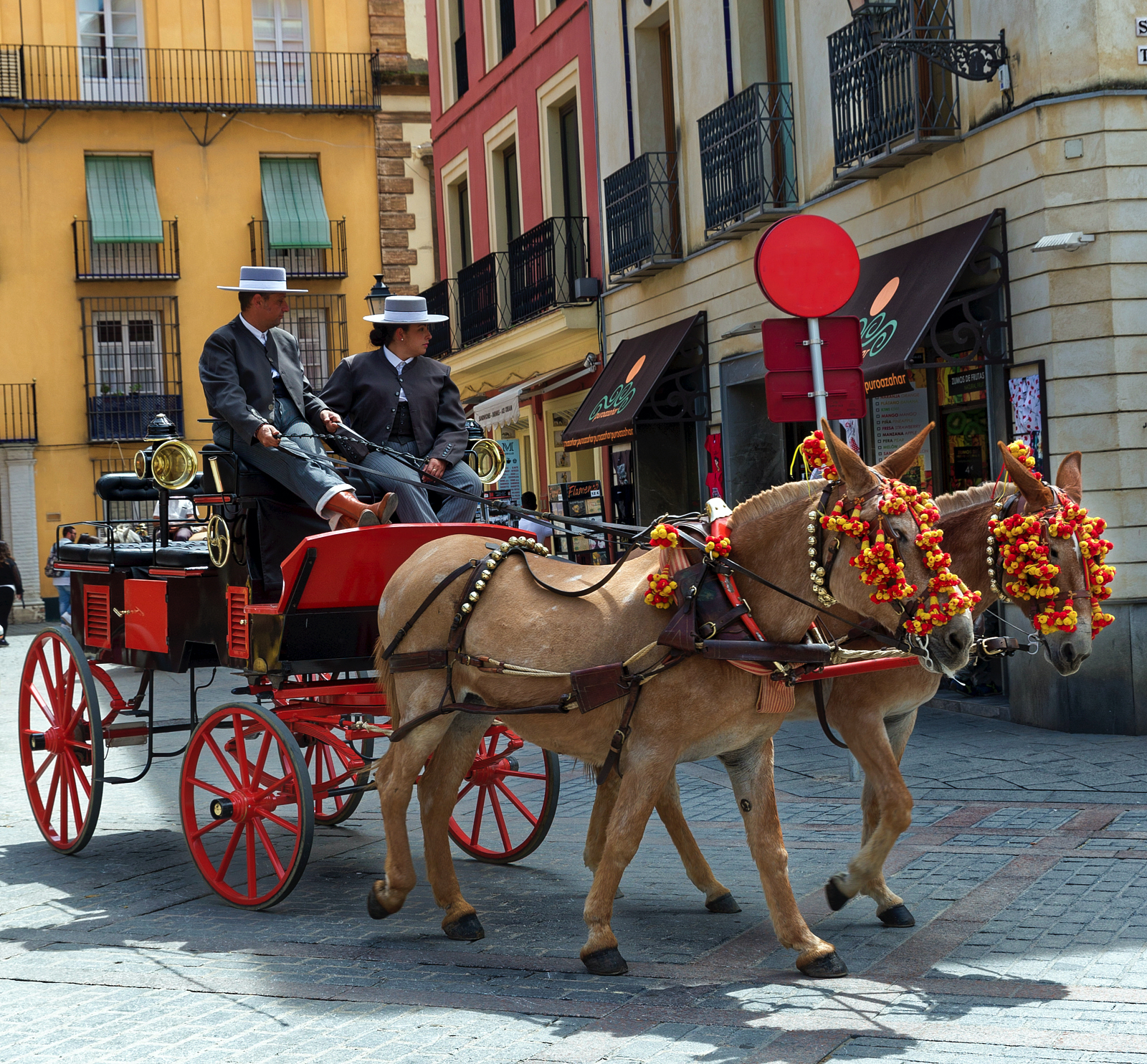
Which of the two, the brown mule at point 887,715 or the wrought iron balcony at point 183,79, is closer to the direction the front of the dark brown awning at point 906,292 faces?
the brown mule

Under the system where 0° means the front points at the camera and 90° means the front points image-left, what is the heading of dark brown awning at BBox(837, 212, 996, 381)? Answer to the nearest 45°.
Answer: approximately 45°

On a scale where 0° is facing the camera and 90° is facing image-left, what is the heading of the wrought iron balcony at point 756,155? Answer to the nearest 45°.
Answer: approximately 45°

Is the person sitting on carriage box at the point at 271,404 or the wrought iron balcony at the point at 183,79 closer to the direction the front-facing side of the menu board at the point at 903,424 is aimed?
the person sitting on carriage box

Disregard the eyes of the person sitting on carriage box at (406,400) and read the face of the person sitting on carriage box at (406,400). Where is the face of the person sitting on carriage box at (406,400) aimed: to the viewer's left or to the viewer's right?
to the viewer's right

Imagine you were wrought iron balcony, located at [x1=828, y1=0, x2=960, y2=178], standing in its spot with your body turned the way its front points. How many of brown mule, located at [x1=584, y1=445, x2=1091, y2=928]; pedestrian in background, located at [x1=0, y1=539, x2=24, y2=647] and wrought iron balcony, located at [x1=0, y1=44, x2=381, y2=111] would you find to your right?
2

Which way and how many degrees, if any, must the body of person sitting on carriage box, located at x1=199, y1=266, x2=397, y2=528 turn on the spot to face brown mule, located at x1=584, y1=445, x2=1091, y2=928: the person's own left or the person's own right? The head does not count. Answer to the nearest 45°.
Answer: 0° — they already face it

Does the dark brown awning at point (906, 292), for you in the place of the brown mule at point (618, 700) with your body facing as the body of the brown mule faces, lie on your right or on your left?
on your left

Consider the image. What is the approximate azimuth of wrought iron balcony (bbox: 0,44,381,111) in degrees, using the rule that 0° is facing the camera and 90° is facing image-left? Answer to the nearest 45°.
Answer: approximately 0°

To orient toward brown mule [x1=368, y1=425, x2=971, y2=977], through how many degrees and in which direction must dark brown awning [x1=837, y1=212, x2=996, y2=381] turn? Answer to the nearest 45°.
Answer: approximately 45° to its left

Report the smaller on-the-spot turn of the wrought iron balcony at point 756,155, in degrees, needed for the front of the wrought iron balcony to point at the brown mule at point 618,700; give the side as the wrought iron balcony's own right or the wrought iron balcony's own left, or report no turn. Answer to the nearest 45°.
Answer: approximately 45° to the wrought iron balcony's own left
